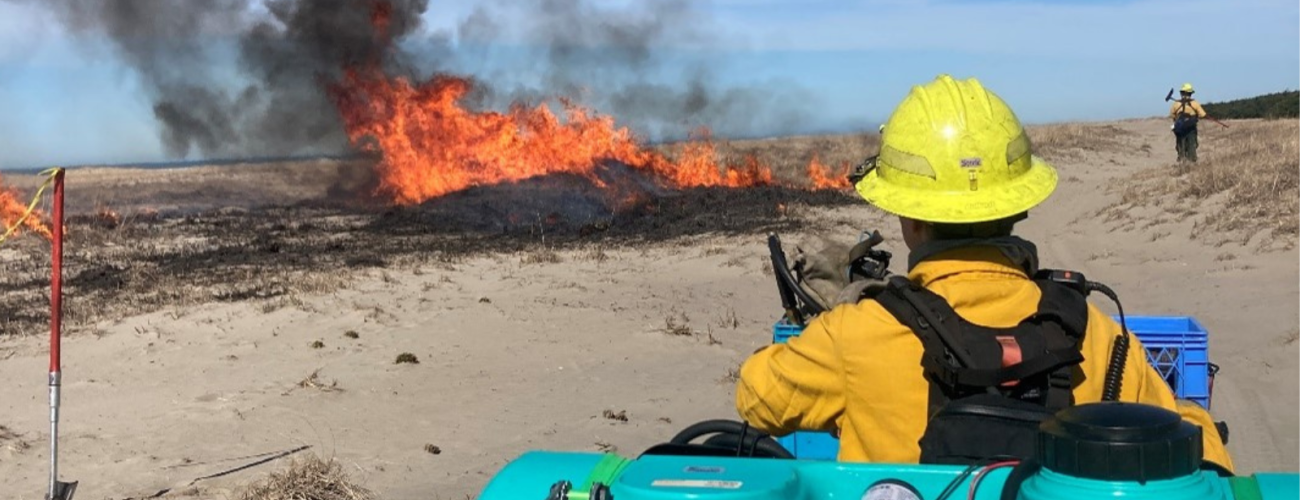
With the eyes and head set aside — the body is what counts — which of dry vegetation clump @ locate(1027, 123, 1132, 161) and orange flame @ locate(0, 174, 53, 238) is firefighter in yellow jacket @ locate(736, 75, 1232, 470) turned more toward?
the dry vegetation clump

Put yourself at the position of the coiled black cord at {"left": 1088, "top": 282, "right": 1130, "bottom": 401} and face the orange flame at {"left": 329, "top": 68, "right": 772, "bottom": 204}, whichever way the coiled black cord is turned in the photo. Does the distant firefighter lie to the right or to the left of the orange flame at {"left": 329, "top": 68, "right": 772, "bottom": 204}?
right

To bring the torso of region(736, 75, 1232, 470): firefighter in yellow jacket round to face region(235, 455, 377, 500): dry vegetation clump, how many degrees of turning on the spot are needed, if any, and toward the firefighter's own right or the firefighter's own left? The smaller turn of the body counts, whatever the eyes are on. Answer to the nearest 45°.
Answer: approximately 45° to the firefighter's own left

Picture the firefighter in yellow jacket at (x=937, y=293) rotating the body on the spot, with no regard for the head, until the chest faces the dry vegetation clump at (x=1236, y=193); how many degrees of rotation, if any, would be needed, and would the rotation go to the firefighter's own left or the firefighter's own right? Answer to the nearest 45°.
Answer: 0° — they already face it

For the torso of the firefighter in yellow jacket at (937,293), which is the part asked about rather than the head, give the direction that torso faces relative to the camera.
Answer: away from the camera

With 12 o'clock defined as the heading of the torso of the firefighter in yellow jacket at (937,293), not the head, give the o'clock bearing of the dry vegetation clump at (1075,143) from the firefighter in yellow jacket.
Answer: The dry vegetation clump is roughly at 12 o'clock from the firefighter in yellow jacket.

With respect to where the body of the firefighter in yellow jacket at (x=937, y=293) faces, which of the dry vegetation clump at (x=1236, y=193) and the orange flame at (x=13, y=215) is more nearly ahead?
the dry vegetation clump

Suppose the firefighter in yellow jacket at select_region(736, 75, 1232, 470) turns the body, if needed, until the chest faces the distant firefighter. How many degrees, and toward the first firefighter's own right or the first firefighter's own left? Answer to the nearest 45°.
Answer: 0° — they already face them
